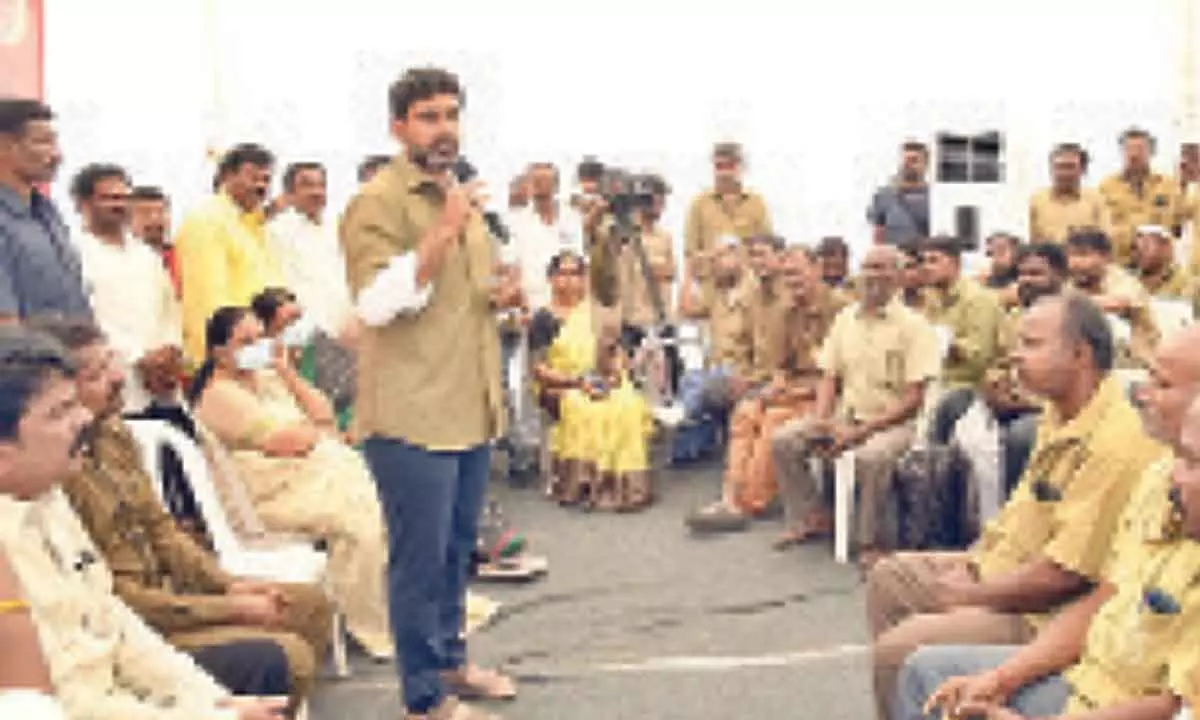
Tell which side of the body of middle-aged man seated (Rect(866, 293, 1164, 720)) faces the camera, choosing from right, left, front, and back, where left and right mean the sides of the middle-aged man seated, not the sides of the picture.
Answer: left

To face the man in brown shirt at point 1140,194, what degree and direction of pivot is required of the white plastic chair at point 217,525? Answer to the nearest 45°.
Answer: approximately 45° to its left

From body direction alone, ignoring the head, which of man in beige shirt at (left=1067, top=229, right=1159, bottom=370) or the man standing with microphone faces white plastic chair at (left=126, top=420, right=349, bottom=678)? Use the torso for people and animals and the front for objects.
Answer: the man in beige shirt

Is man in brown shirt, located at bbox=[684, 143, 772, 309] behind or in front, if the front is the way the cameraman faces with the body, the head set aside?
behind

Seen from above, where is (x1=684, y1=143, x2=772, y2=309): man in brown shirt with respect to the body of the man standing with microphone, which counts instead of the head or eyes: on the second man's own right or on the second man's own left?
on the second man's own left

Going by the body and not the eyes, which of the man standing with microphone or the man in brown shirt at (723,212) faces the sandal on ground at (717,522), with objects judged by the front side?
the man in brown shirt

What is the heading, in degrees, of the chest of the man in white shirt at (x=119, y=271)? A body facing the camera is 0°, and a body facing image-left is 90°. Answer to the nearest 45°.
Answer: approximately 315°

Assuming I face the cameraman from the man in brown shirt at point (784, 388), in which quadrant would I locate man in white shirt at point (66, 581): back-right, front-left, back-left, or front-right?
back-left

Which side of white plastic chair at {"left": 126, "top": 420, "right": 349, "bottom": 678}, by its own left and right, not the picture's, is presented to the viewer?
right

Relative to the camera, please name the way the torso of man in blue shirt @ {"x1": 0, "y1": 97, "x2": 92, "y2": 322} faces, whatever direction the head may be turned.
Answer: to the viewer's right

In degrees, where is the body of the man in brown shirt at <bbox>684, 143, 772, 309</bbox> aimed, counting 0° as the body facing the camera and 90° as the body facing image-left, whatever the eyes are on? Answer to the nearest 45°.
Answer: approximately 0°

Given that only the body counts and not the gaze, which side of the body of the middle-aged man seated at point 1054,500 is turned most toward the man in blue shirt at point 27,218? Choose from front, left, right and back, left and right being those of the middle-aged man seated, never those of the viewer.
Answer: front

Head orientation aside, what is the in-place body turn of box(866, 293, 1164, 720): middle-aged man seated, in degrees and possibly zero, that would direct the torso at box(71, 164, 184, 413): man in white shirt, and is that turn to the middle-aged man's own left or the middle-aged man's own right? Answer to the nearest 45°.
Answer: approximately 45° to the middle-aged man's own right

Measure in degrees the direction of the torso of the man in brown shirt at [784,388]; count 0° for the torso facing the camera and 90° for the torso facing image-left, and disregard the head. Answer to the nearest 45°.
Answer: approximately 45°
